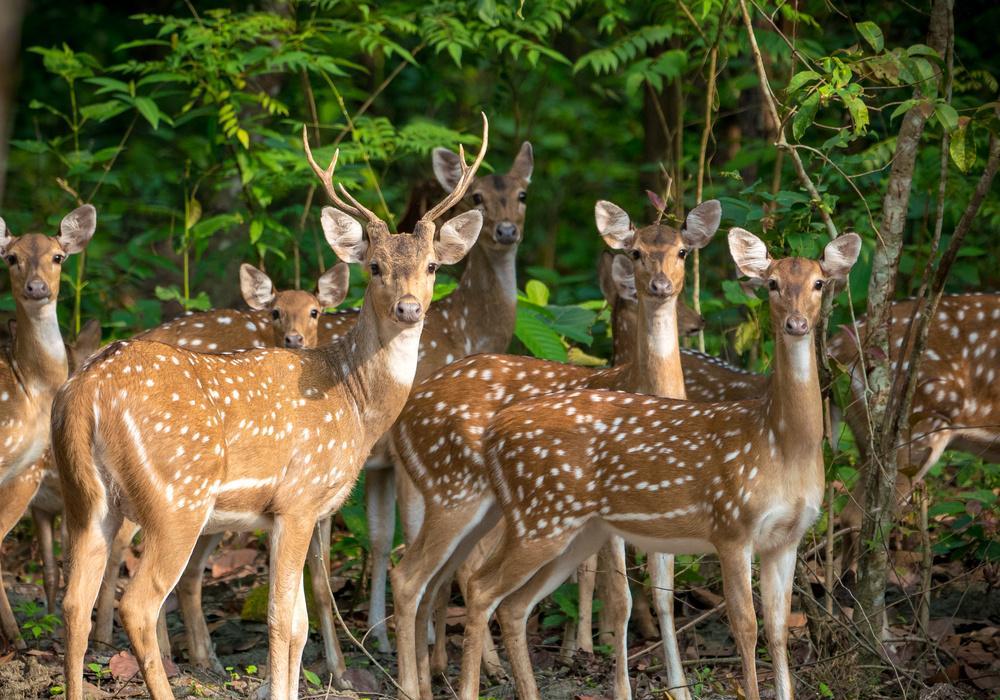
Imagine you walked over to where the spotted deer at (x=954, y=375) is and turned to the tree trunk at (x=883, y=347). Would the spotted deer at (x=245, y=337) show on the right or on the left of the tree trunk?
right

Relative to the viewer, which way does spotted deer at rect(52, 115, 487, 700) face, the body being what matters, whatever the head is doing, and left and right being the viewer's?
facing away from the viewer and to the right of the viewer

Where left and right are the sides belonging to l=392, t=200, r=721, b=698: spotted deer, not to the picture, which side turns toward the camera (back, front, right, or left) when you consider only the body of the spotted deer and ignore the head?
right

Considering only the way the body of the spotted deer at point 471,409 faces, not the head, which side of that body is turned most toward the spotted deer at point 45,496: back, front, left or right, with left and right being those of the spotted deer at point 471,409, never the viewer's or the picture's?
back

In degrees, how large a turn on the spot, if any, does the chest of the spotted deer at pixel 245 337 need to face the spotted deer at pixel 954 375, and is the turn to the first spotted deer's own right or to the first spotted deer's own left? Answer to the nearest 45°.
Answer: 0° — it already faces it

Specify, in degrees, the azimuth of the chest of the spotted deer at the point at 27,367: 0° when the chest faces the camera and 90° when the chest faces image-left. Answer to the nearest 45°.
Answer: approximately 315°

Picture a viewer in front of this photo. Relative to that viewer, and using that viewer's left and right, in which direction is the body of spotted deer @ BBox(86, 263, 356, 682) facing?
facing to the right of the viewer

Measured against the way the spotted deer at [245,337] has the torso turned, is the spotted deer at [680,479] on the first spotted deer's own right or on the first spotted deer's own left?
on the first spotted deer's own right
